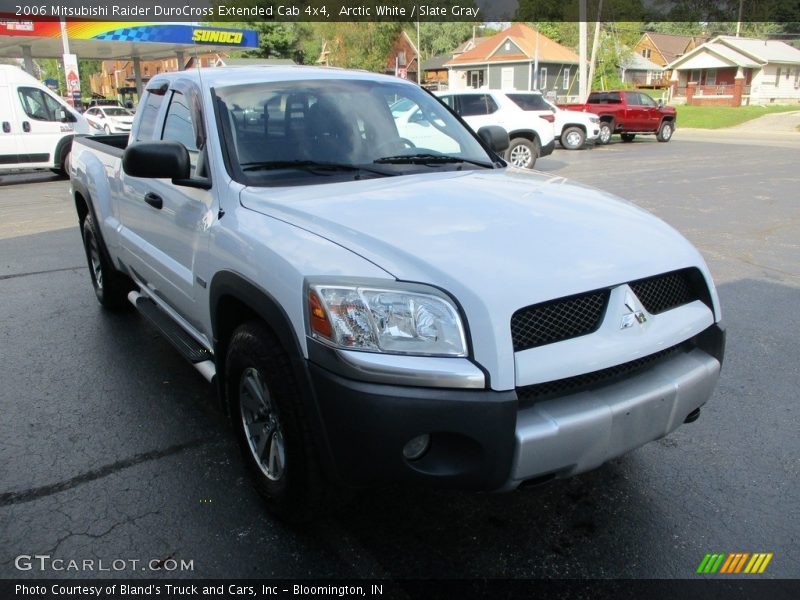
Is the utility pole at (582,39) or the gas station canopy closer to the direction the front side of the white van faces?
the utility pole

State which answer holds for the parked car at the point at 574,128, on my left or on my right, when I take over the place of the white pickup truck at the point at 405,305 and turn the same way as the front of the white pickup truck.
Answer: on my left

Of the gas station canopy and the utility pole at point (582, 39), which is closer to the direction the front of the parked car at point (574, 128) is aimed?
the utility pole

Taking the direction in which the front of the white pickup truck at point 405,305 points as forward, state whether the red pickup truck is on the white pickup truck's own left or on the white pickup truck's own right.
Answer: on the white pickup truck's own left

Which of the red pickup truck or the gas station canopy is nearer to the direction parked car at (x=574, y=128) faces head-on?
the red pickup truck

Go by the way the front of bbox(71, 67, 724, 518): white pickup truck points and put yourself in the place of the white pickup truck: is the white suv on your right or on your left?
on your left

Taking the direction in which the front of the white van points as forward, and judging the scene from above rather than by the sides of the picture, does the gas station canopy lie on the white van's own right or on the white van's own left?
on the white van's own left

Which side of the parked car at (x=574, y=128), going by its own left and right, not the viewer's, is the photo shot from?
right

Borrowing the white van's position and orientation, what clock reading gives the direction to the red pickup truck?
The red pickup truck is roughly at 12 o'clock from the white van.

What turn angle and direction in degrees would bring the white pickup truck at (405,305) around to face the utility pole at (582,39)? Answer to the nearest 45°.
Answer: approximately 135° to its left

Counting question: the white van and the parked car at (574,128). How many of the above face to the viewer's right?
2

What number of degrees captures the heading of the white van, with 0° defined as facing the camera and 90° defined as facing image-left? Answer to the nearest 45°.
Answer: approximately 270°
